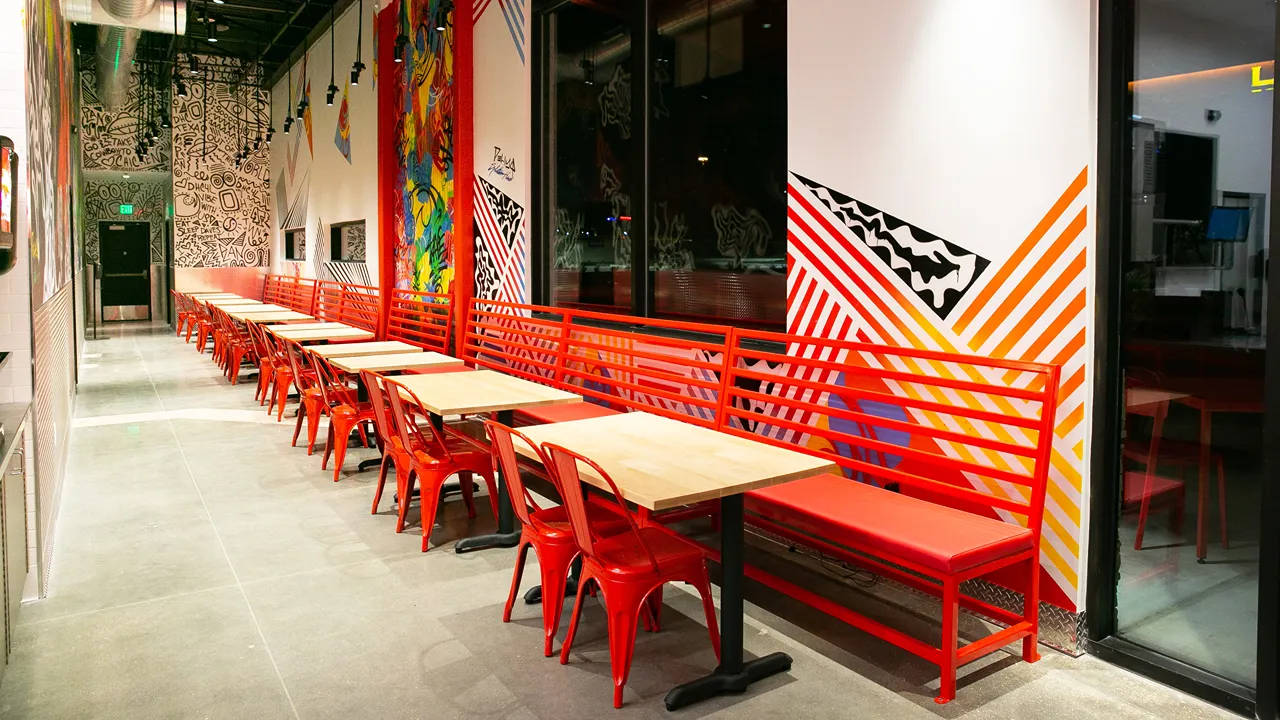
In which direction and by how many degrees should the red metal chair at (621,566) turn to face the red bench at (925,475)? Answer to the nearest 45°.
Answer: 0° — it already faces it

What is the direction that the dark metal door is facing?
toward the camera

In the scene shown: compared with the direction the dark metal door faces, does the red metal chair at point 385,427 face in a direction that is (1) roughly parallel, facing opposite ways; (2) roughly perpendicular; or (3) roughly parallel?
roughly perpendicular

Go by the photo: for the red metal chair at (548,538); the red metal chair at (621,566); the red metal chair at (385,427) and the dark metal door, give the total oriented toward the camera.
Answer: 1

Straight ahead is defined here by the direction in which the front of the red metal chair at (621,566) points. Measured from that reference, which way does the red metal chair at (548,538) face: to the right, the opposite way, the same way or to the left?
the same way

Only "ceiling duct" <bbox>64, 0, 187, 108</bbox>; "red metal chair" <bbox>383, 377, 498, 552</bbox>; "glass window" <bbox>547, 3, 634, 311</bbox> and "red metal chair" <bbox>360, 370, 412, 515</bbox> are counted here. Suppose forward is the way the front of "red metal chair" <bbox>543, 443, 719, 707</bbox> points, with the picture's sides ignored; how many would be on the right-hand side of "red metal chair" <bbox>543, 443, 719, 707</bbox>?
0

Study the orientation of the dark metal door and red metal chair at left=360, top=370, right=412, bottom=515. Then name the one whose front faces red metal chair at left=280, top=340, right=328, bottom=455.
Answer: the dark metal door

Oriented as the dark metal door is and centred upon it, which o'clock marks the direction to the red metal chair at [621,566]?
The red metal chair is roughly at 12 o'clock from the dark metal door.

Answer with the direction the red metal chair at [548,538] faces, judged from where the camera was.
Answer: facing away from the viewer and to the right of the viewer

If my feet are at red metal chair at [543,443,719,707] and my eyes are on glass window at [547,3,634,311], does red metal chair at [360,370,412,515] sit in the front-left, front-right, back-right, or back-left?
front-left

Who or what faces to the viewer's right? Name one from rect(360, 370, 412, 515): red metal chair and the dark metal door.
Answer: the red metal chair

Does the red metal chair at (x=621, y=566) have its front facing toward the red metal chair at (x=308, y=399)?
no

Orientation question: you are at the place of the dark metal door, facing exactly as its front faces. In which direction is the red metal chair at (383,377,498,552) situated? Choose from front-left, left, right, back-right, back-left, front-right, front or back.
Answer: front

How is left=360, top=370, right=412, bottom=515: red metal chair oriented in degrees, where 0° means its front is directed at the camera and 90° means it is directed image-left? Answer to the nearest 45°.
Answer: approximately 270°

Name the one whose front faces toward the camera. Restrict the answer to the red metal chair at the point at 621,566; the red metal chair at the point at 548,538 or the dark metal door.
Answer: the dark metal door

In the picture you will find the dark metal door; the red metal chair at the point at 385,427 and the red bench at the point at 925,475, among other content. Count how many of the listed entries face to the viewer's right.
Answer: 1

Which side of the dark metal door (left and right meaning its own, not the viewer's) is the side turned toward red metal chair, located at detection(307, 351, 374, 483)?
front
